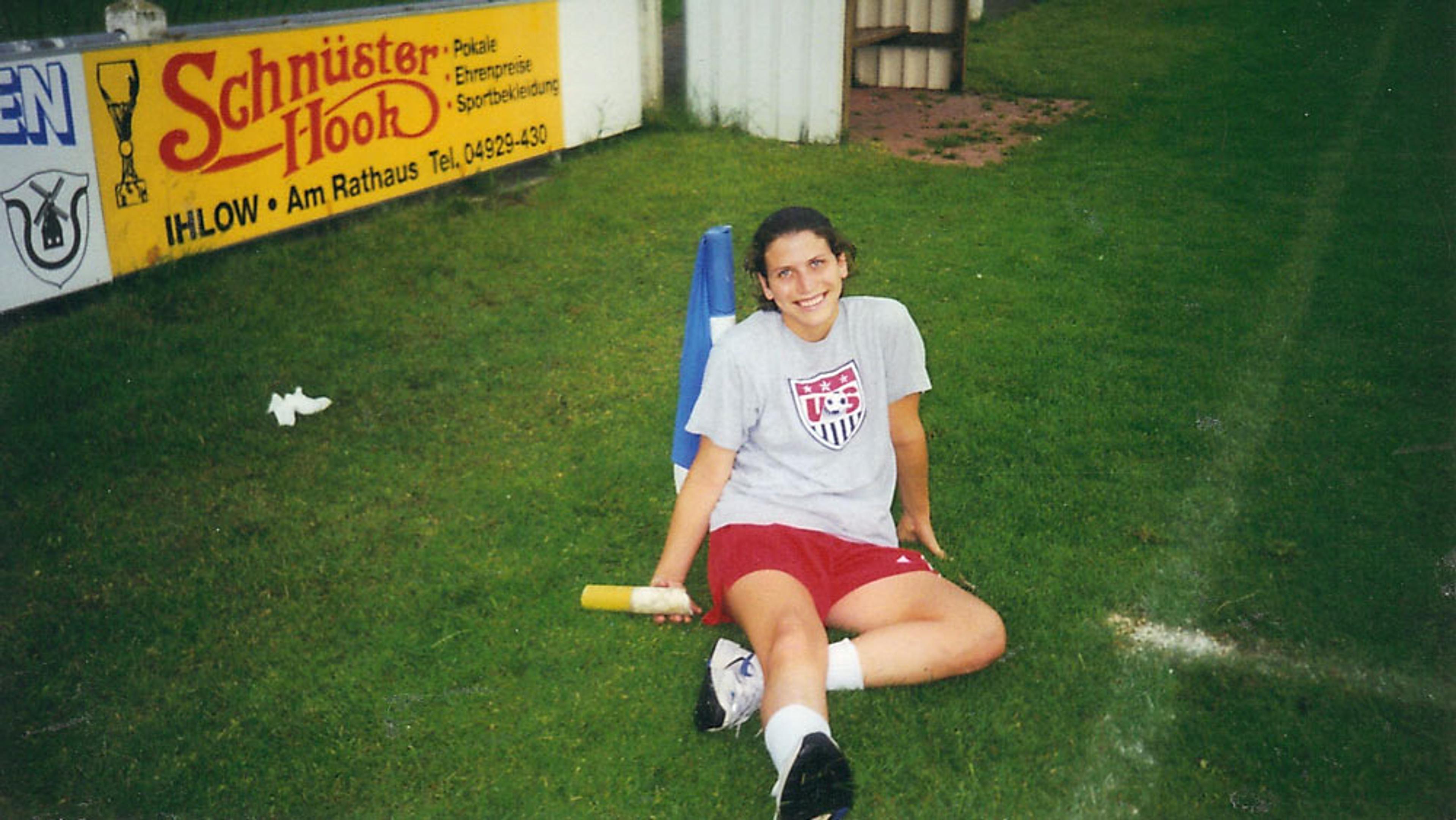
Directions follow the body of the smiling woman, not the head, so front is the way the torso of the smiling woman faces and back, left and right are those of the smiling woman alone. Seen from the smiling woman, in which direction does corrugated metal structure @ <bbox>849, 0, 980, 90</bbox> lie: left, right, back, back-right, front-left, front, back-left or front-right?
back

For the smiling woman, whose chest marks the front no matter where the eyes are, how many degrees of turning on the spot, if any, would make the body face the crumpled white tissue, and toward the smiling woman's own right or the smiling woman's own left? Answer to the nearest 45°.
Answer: approximately 135° to the smiling woman's own right

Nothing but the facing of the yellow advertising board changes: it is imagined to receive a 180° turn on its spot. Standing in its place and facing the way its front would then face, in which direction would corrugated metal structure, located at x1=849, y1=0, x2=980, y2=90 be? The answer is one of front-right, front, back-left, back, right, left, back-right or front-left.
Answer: right

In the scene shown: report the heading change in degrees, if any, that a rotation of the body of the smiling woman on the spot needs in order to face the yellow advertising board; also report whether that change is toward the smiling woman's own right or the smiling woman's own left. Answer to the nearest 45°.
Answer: approximately 135° to the smiling woman's own right

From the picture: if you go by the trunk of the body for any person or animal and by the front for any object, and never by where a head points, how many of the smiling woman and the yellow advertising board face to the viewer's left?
0

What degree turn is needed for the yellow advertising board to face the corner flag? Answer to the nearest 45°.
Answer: approximately 45° to its right

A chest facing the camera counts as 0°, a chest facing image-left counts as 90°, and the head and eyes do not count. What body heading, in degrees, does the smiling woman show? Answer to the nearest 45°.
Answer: approximately 0°

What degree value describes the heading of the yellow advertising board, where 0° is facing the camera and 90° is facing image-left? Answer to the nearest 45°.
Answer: approximately 315°

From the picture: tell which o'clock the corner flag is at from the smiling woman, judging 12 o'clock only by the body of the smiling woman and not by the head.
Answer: The corner flag is roughly at 5 o'clock from the smiling woman.

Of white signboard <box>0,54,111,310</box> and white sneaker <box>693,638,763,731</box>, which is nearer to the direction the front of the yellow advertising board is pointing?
the white sneaker

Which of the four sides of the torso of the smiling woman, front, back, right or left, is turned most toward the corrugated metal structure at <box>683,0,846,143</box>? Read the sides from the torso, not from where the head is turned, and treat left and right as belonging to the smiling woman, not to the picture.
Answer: back

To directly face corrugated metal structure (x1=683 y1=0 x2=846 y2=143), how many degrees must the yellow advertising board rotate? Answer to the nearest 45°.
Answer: approximately 90° to its left

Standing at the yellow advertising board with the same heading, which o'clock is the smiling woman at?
The smiling woman is roughly at 1 o'clock from the yellow advertising board.
